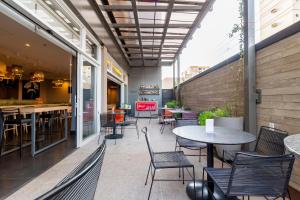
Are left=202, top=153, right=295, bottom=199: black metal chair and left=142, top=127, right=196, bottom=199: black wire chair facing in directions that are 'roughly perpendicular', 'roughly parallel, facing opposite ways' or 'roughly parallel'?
roughly perpendicular

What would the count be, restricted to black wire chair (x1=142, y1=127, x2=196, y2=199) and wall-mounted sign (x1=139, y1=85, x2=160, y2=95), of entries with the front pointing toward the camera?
1

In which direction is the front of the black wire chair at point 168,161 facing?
to the viewer's right

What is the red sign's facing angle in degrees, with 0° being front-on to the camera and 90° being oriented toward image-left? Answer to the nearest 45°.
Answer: approximately 0°

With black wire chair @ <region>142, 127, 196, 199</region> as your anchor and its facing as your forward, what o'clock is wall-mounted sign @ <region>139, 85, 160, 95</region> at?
The wall-mounted sign is roughly at 9 o'clock from the black wire chair.

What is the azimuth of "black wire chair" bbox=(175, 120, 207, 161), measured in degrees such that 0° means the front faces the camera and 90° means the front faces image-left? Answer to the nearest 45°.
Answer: approximately 315°

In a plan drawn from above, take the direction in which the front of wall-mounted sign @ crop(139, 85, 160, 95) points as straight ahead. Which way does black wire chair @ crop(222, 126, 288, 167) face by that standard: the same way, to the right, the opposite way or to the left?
to the right

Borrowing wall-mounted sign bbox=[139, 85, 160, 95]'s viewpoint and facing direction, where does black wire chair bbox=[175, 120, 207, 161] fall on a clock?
The black wire chair is roughly at 12 o'clock from the wall-mounted sign.
